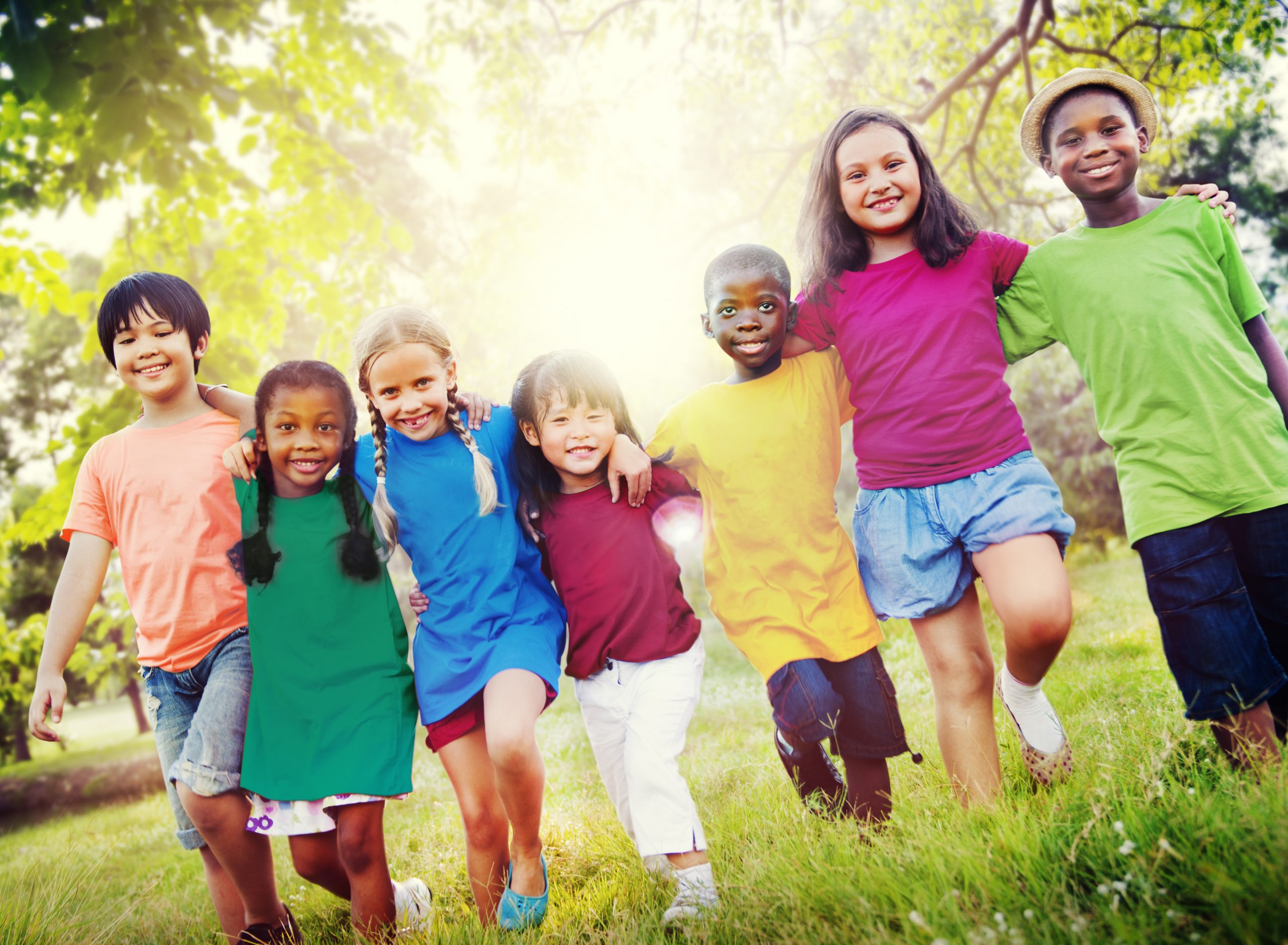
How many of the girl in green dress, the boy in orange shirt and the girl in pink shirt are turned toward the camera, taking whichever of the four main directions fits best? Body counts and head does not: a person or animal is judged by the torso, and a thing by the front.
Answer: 3

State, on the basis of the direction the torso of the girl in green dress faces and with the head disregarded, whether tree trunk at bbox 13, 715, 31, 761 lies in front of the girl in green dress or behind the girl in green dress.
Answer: behind

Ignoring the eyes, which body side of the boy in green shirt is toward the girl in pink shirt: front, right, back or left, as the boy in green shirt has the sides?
right

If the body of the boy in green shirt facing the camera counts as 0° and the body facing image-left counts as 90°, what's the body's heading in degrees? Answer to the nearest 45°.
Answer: approximately 0°

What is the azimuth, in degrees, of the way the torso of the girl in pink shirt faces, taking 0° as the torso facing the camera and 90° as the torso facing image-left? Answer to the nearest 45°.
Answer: approximately 0°

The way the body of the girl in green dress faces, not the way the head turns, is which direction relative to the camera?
toward the camera

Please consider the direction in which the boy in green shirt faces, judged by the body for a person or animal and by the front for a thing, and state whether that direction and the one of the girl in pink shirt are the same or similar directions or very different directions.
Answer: same or similar directions

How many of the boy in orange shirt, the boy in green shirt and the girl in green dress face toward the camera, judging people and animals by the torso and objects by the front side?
3

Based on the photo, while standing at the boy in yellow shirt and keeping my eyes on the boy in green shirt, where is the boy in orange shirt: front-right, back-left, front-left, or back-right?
back-right

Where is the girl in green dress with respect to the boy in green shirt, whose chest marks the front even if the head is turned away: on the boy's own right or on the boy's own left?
on the boy's own right

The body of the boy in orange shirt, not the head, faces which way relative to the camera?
toward the camera

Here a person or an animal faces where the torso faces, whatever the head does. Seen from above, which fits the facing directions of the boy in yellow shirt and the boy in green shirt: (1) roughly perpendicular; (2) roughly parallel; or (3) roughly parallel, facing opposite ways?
roughly parallel
